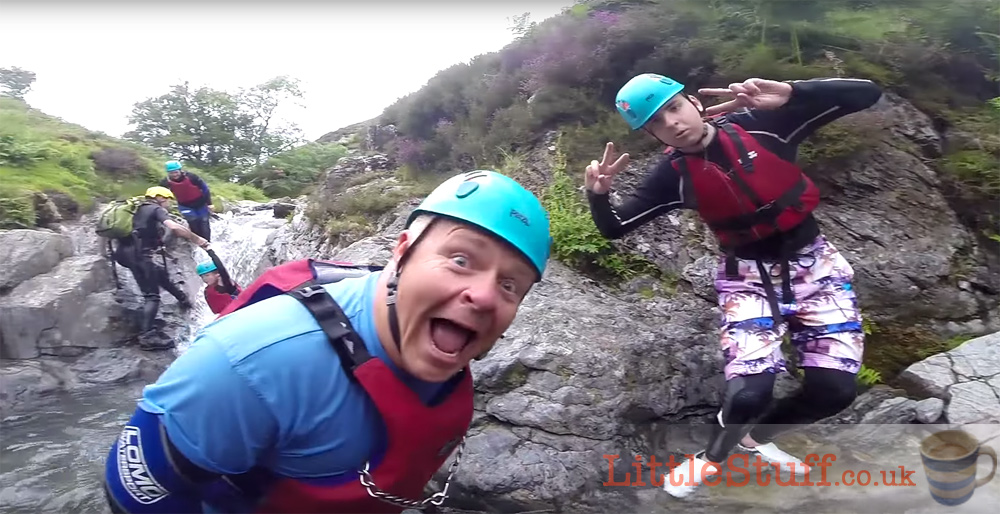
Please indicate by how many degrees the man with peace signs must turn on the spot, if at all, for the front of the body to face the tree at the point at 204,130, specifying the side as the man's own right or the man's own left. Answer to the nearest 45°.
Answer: approximately 135° to the man's own right

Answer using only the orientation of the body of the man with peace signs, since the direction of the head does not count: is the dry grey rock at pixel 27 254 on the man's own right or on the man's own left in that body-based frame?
on the man's own right

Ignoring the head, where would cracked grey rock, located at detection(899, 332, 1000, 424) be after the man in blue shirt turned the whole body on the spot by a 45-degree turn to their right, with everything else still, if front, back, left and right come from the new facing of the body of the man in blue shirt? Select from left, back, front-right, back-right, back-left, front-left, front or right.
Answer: left

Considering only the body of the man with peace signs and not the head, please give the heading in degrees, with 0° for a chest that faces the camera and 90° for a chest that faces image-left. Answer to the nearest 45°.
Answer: approximately 0°

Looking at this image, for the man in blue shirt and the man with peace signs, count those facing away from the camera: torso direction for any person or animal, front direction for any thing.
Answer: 0

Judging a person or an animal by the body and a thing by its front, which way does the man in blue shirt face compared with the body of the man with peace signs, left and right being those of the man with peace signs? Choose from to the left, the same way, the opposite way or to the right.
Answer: to the left

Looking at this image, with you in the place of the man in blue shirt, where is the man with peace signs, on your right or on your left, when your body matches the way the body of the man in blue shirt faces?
on your left

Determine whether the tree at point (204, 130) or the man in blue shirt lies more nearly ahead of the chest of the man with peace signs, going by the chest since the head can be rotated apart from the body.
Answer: the man in blue shirt

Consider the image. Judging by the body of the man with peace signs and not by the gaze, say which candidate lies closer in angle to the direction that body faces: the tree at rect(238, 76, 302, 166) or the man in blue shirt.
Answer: the man in blue shirt

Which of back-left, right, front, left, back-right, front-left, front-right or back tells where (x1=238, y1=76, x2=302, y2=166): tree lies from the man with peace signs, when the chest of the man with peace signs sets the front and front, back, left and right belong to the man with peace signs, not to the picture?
back-right

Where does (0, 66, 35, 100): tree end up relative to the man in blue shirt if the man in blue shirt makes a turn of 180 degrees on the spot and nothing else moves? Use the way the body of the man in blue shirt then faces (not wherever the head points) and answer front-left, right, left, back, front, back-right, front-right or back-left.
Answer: front-right
